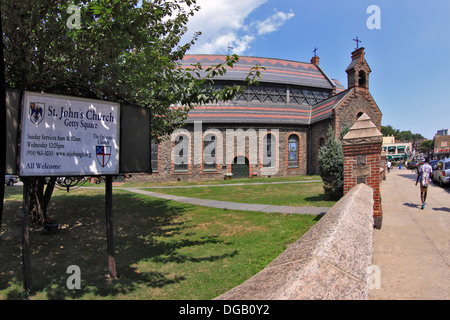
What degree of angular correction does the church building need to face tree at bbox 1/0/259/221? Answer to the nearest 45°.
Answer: approximately 45° to its right

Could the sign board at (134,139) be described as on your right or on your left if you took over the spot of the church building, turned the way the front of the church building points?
on your right

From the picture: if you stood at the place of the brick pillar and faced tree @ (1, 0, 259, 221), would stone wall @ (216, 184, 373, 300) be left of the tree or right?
left

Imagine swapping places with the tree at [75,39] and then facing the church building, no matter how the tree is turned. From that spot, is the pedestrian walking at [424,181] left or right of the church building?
right
